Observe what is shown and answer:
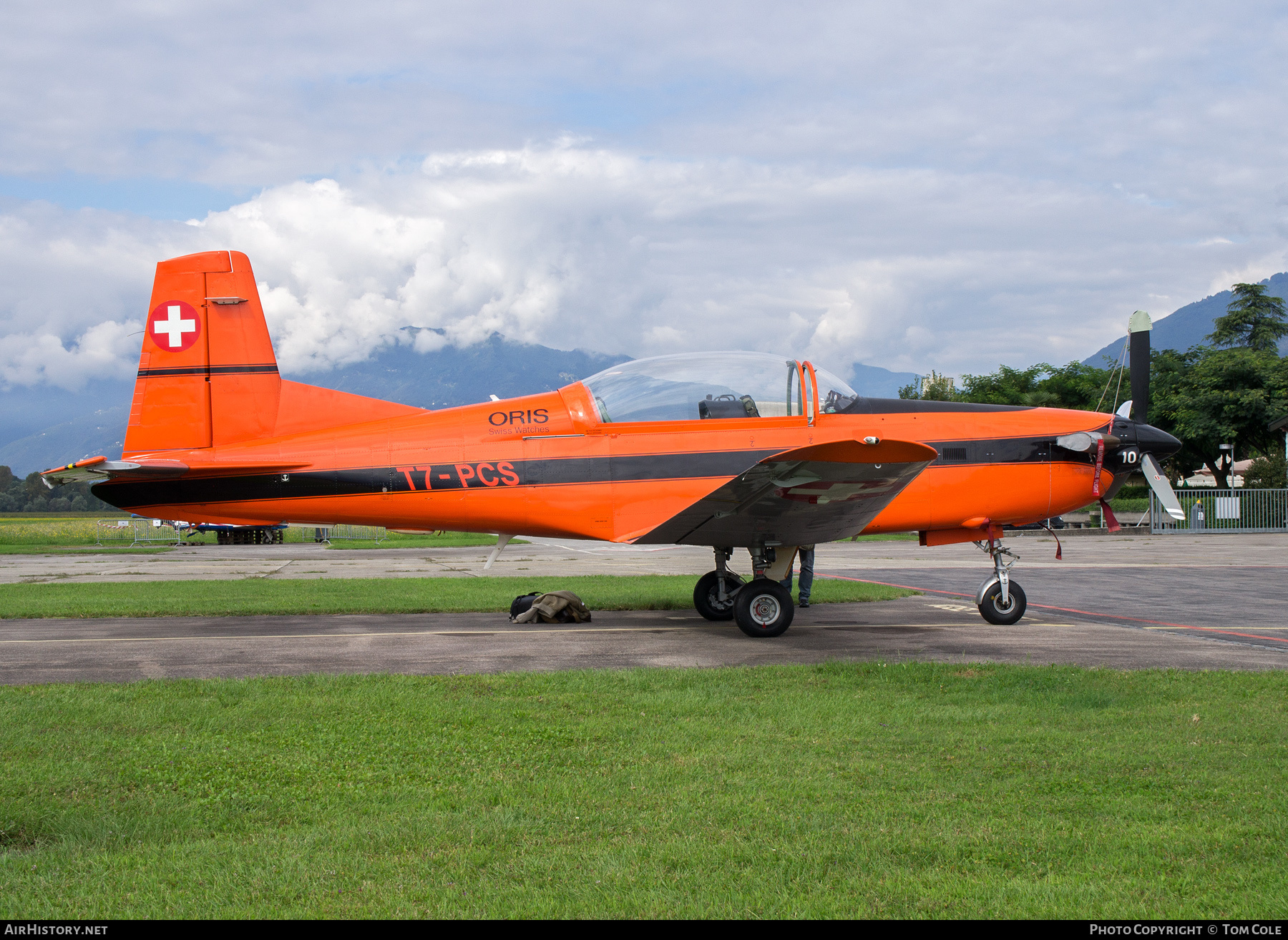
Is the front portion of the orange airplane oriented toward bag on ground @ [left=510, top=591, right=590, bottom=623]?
no

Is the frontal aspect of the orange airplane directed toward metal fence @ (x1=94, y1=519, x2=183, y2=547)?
no

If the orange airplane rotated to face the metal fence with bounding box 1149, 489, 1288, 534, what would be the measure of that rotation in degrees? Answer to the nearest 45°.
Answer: approximately 45° to its left

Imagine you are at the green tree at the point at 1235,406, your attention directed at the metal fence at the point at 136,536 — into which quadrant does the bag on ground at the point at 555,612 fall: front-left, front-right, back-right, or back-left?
front-left

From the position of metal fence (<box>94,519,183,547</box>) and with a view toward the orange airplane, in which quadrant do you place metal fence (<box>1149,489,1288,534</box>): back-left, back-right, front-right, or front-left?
front-left

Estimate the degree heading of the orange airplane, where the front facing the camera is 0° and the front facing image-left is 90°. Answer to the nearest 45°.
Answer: approximately 270°

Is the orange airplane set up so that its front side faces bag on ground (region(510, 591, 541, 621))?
no

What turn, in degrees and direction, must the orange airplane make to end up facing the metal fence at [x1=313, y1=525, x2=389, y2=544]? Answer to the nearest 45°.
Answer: approximately 90° to its left

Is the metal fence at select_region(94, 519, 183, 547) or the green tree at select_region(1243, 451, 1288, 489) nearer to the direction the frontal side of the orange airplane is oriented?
the green tree
